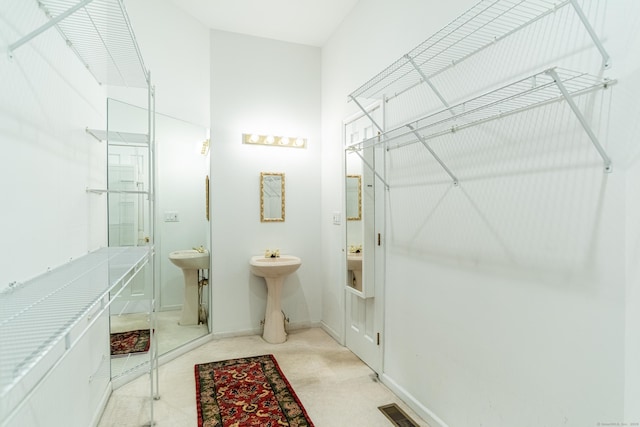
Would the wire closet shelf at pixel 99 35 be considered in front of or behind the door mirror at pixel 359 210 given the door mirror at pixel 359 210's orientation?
in front

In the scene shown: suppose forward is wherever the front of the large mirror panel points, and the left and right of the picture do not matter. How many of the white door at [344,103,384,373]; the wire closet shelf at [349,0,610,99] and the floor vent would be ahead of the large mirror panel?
3

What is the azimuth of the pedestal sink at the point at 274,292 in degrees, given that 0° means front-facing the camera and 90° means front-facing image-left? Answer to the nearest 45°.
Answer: approximately 0°

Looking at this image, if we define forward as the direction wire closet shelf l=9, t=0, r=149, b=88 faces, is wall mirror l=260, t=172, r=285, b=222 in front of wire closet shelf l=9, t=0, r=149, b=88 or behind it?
in front

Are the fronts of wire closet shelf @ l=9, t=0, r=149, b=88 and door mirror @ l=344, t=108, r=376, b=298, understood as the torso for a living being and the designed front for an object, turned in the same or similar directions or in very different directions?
very different directions

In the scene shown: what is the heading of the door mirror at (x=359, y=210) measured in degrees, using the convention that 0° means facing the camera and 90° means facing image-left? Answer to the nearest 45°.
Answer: approximately 45°

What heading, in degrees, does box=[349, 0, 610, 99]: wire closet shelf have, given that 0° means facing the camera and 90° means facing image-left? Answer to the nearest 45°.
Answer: approximately 45°

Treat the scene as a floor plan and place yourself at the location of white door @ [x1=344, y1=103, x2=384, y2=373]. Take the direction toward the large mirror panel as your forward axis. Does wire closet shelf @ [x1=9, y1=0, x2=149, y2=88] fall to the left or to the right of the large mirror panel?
left

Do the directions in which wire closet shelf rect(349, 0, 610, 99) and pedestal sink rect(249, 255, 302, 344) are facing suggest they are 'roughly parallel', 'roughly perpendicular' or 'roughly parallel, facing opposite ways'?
roughly perpendicular

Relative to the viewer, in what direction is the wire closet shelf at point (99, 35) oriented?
to the viewer's right

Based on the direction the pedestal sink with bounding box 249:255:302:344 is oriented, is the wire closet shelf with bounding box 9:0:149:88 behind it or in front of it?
in front
